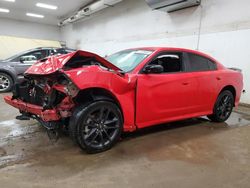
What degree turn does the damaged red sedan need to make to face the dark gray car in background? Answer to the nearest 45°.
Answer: approximately 90° to its right

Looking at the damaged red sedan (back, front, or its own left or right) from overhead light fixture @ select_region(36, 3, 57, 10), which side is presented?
right

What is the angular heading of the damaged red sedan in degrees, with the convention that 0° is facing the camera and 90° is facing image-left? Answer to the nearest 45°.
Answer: approximately 45°
